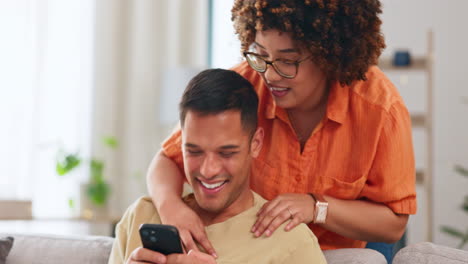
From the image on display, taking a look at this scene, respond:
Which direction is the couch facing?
toward the camera

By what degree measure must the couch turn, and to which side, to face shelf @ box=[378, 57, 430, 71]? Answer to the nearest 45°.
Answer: approximately 135° to its left

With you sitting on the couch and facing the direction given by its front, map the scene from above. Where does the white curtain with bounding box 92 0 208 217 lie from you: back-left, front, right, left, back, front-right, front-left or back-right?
back

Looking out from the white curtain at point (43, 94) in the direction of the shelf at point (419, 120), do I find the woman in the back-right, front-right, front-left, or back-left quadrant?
front-right

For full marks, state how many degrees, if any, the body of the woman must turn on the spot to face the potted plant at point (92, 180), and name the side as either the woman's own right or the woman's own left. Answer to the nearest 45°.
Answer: approximately 90° to the woman's own right

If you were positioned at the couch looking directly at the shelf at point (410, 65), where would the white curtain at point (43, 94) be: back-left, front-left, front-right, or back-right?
front-left

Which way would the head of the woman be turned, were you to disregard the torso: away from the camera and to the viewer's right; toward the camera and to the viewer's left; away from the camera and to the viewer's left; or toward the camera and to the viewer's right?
toward the camera and to the viewer's left

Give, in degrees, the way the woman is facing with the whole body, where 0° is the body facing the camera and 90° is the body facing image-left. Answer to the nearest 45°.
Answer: approximately 45°

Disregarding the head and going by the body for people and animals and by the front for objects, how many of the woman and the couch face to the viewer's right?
0
